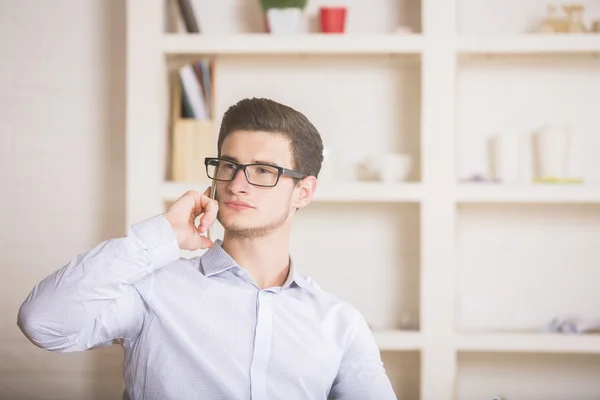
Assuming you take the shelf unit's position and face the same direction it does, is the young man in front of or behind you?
in front

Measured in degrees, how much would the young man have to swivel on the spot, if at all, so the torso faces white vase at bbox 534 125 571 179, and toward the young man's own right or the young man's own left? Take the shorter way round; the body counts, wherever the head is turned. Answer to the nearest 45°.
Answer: approximately 135° to the young man's own left

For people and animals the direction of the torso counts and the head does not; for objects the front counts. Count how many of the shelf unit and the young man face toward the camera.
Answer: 2

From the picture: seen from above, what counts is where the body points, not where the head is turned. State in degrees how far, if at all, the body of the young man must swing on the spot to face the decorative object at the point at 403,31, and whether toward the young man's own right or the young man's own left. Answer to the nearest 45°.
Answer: approximately 135° to the young man's own left

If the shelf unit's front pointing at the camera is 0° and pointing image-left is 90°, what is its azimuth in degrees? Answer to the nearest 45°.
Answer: approximately 0°

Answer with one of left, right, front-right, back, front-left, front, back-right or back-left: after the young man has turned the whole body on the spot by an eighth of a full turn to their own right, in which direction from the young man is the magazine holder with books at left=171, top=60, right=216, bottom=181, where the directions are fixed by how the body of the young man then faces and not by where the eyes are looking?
back-right

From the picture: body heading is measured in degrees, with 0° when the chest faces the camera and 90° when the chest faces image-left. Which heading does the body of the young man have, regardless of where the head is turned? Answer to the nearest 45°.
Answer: approximately 0°

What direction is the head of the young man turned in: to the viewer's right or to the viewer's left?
to the viewer's left
